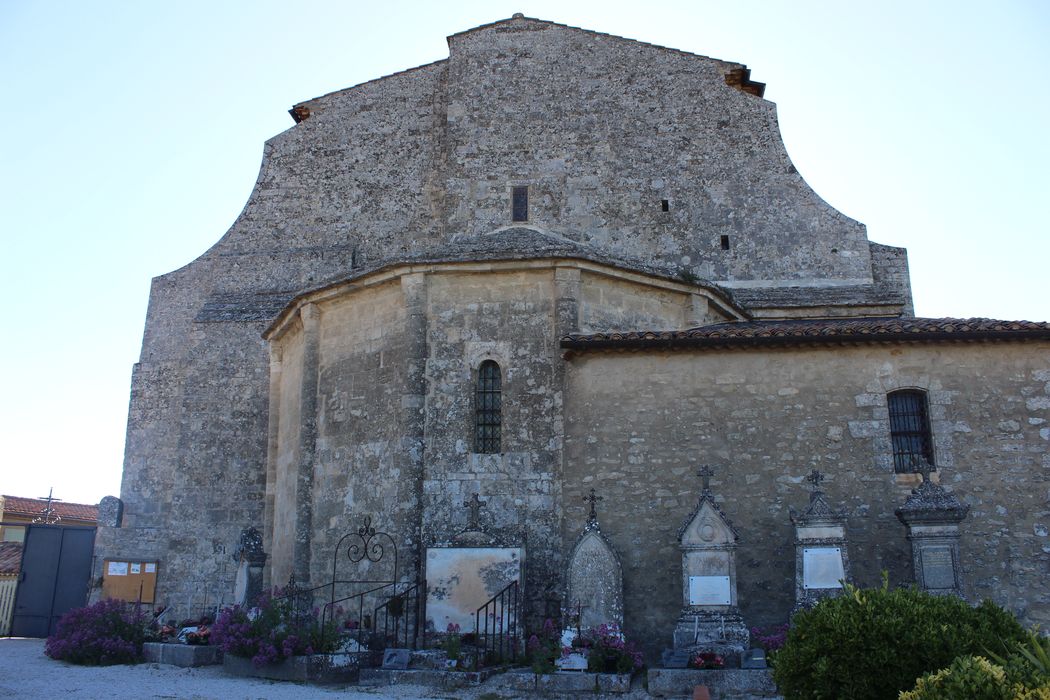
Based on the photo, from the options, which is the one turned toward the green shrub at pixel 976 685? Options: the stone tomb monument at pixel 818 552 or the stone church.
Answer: the stone tomb monument

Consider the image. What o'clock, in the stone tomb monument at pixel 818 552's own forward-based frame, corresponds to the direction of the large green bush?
The large green bush is roughly at 12 o'clock from the stone tomb monument.

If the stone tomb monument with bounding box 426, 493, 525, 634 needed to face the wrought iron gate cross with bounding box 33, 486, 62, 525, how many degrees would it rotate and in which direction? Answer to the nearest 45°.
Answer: approximately 135° to its right

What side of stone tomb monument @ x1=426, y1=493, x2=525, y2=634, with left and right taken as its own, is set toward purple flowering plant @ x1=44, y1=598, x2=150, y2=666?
right

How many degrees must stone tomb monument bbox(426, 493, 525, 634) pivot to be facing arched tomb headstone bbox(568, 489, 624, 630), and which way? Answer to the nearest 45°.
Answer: approximately 90° to its left

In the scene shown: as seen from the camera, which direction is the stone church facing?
away from the camera

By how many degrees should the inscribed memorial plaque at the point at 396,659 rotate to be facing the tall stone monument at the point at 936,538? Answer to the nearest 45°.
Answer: approximately 90° to its left

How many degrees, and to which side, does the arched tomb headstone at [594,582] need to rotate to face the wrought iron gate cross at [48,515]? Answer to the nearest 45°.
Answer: approximately 135° to its right

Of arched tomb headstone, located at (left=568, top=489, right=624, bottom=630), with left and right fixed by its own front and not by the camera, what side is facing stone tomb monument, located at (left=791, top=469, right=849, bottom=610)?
left

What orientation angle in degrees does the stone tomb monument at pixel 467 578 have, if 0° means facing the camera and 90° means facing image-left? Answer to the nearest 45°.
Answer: approximately 0°

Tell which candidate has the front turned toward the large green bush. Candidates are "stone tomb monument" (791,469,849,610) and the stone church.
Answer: the stone tomb monument
